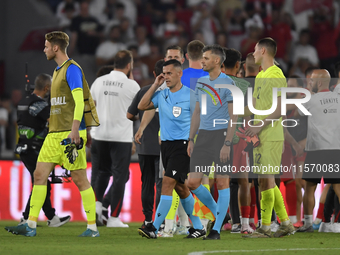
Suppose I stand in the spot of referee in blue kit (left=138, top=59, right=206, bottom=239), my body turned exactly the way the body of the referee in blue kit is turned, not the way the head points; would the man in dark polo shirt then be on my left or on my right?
on my right

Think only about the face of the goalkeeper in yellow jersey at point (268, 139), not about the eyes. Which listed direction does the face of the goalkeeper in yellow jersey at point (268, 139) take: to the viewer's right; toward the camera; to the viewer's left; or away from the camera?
to the viewer's left

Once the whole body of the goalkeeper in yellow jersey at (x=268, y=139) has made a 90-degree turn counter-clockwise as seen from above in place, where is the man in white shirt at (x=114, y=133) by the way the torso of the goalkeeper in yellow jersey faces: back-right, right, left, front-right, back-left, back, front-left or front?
back-right

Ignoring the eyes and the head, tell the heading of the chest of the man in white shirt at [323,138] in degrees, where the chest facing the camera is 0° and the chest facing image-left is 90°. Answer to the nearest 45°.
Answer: approximately 135°

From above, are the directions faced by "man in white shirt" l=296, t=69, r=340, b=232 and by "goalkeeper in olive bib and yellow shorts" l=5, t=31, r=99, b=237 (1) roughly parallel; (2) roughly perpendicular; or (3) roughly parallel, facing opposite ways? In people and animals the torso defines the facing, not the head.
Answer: roughly perpendicular
